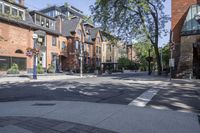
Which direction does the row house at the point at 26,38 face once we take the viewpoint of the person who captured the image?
facing the viewer and to the right of the viewer

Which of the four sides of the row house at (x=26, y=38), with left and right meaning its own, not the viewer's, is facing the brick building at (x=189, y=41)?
front
